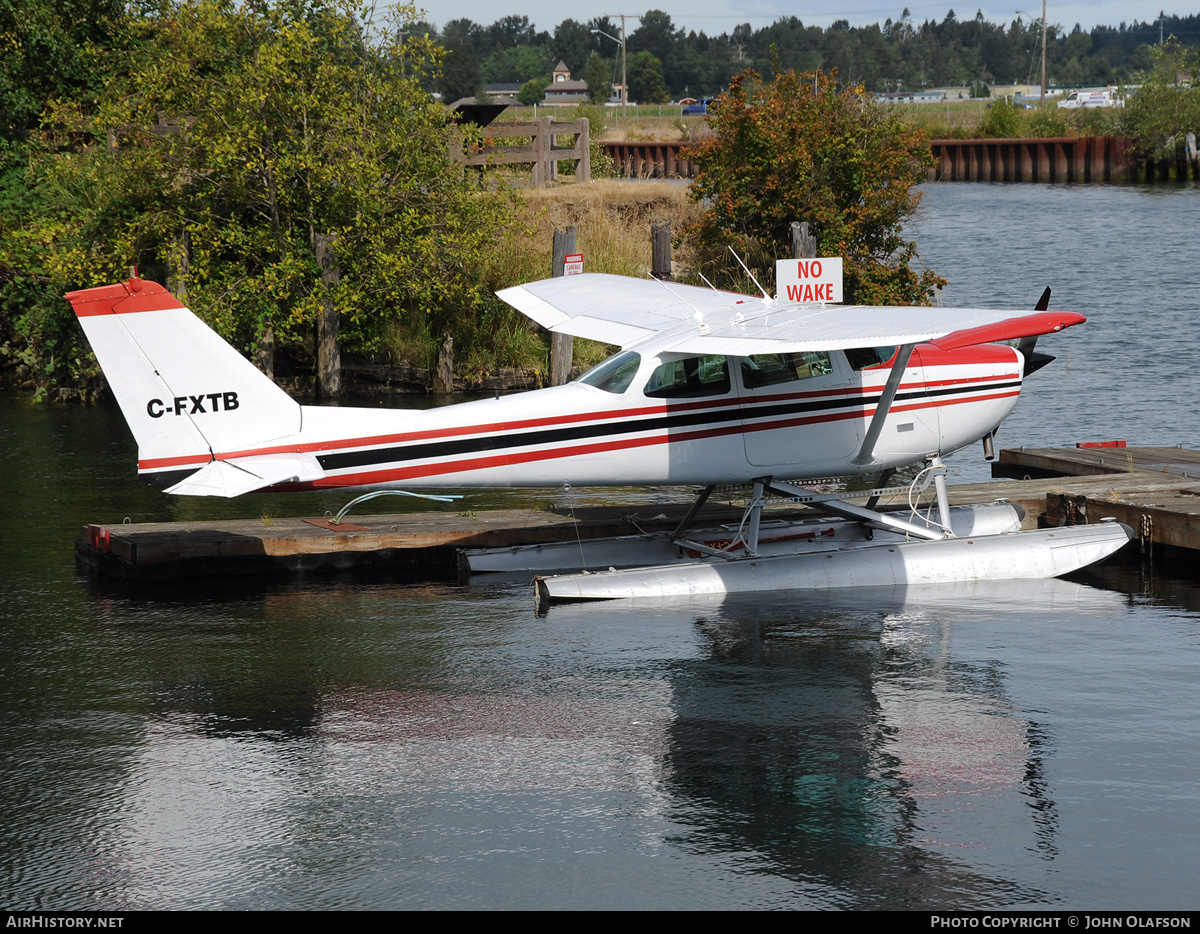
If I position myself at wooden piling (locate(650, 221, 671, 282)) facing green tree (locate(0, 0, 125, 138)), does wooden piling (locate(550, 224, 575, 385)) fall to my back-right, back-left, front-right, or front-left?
front-left

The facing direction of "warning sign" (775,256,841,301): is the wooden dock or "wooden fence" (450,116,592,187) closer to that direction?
the wooden dock

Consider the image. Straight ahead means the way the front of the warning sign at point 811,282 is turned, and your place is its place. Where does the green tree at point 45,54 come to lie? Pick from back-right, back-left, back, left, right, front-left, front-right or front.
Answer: back-right

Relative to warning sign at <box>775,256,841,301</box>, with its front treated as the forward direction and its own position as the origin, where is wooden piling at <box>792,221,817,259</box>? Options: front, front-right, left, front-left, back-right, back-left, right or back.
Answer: back

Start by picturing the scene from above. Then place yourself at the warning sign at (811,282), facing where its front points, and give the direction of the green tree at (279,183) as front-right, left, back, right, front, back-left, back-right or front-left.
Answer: back-right

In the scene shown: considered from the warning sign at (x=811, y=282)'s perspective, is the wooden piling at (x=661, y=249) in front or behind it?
behind

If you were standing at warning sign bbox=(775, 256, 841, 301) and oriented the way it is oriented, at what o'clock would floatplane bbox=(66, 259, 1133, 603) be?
The floatplane is roughly at 1 o'clock from the warning sign.

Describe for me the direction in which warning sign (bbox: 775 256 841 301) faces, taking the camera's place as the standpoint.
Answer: facing the viewer

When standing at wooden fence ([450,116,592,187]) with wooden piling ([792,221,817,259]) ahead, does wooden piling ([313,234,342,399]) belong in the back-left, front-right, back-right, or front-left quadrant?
front-right

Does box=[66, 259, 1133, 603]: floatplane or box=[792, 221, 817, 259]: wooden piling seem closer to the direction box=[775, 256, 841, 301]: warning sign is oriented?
the floatplane

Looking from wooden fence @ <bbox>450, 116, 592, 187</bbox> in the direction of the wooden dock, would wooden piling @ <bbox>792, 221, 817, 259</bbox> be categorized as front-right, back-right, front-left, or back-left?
front-left

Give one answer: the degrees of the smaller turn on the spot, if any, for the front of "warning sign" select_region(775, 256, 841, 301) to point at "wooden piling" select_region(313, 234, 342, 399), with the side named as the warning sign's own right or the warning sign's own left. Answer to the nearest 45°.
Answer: approximately 135° to the warning sign's own right
